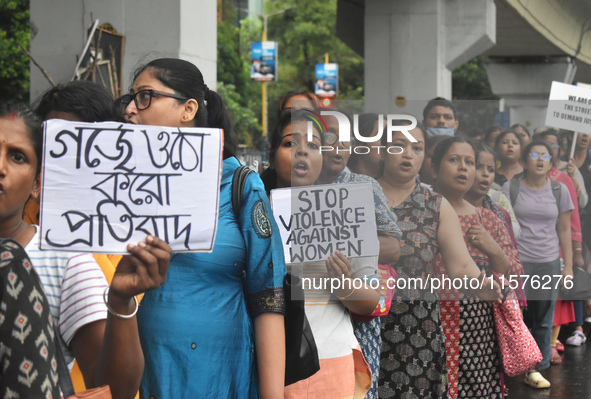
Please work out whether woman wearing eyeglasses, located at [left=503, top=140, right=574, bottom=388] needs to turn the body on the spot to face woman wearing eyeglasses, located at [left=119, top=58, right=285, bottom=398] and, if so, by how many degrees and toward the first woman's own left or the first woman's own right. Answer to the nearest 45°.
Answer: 0° — they already face them

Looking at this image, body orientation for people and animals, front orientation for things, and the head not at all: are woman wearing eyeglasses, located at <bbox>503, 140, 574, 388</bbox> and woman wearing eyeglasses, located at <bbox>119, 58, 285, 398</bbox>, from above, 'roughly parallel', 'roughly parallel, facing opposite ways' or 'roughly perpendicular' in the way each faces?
roughly parallel

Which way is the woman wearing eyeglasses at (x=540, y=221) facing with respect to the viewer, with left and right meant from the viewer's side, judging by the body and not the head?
facing the viewer

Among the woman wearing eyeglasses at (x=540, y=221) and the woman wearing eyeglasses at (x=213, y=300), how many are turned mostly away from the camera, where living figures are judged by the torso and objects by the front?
0

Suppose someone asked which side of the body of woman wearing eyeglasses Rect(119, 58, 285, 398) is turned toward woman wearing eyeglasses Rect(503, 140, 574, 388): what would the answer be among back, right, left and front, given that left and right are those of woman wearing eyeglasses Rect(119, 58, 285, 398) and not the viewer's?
back

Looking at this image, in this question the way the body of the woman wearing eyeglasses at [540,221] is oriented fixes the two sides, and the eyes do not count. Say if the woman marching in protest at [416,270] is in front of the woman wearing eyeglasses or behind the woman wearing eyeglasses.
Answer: in front
